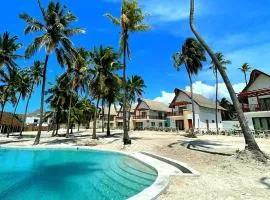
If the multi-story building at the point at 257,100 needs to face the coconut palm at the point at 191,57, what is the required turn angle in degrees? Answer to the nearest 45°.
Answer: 0° — it already faces it

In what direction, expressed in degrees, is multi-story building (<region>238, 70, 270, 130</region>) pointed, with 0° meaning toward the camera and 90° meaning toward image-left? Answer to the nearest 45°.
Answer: approximately 45°

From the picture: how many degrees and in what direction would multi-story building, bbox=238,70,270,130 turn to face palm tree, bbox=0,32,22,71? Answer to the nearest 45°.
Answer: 0° — it already faces it

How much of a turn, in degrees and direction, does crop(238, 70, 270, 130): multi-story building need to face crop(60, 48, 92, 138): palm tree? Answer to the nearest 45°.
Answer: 0° — it already faces it

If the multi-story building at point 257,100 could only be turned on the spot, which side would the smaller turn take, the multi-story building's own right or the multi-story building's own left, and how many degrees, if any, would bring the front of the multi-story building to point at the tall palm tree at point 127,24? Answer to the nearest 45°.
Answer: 0° — it already faces it

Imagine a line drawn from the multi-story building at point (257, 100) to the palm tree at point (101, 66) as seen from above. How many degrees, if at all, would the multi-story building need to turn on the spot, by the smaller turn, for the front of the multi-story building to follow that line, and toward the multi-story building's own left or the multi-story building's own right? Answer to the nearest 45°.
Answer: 0° — it already faces it

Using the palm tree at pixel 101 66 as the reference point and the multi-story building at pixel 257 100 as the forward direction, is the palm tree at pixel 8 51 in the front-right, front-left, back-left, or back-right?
back-left
